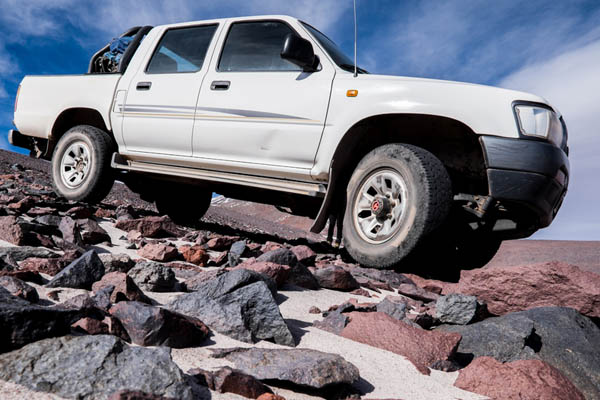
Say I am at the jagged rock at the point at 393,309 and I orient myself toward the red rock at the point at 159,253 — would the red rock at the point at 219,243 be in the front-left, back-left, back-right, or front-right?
front-right

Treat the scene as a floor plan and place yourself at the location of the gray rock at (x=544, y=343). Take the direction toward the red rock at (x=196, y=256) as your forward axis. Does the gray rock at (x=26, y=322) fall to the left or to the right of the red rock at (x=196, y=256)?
left

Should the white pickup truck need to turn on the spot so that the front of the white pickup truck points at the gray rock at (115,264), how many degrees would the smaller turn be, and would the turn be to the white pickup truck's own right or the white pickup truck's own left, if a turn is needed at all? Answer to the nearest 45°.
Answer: approximately 90° to the white pickup truck's own right

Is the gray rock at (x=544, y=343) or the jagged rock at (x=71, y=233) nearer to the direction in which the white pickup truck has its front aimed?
the gray rock

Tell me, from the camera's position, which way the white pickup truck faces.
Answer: facing the viewer and to the right of the viewer

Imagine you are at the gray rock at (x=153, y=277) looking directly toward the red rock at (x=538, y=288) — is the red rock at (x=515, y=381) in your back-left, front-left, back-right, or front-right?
front-right

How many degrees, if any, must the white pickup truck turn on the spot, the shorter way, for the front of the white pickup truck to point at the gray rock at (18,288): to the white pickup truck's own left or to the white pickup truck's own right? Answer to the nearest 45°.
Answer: approximately 90° to the white pickup truck's own right

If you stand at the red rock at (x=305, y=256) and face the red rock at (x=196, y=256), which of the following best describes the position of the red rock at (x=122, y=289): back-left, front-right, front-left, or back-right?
front-left

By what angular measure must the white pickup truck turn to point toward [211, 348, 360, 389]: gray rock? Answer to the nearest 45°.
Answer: approximately 45° to its right

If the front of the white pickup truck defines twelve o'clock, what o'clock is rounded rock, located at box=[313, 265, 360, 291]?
The rounded rock is roughly at 1 o'clock from the white pickup truck.

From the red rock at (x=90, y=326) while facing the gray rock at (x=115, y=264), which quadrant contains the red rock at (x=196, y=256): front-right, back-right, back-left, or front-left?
front-right

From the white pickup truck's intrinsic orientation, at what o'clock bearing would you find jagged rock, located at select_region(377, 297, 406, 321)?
The jagged rock is roughly at 1 o'clock from the white pickup truck.
